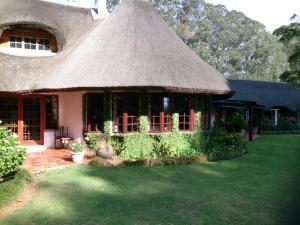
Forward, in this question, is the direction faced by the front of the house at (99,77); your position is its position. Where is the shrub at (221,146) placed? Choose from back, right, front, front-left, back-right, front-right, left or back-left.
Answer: left

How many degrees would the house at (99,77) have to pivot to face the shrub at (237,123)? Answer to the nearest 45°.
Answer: approximately 135° to its left

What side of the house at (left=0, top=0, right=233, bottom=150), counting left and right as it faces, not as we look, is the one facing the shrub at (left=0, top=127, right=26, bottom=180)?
front

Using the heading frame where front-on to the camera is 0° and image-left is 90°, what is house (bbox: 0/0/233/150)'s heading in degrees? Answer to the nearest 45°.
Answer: approximately 0°

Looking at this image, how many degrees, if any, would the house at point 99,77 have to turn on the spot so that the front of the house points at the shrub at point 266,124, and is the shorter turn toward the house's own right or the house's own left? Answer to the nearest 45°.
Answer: approximately 135° to the house's own left
